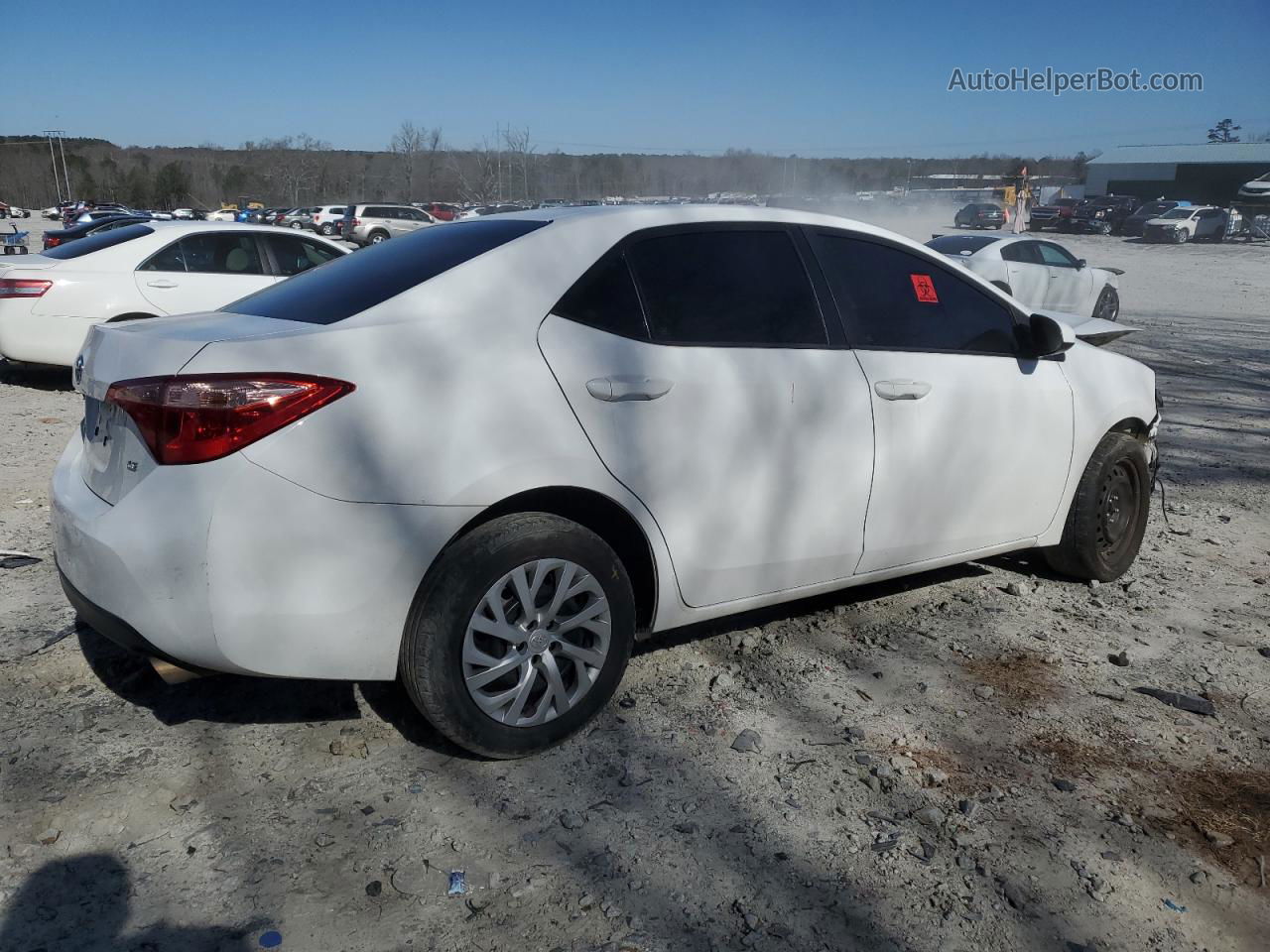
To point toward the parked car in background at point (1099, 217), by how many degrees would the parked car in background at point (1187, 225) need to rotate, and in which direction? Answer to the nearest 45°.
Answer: approximately 90° to its right

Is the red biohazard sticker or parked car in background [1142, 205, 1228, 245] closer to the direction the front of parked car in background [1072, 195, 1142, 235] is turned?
the red biohazard sticker

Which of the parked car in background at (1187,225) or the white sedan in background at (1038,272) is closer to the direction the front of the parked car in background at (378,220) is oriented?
the parked car in background

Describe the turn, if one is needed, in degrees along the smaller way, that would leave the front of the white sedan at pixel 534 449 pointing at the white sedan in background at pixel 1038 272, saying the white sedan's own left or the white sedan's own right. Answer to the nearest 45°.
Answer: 0° — it already faces it

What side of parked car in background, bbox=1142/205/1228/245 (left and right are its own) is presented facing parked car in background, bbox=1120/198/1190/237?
right

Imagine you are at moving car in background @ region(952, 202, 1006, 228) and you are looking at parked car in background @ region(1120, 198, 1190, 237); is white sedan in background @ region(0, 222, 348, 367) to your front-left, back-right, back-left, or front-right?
front-right

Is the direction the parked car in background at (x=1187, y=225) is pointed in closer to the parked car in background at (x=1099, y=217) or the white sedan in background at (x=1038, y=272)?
the white sedan in background

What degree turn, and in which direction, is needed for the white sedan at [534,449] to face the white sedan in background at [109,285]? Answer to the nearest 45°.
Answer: approximately 90° to its left

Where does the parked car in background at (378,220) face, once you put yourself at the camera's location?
facing away from the viewer and to the right of the viewer

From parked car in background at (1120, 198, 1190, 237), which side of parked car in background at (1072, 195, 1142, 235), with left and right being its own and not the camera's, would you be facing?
left

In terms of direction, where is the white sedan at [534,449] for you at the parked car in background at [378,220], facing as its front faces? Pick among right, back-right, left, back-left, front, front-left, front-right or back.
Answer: back-right
